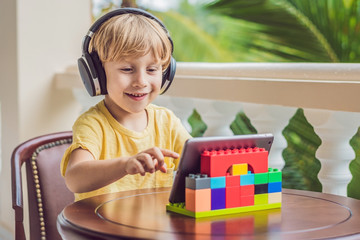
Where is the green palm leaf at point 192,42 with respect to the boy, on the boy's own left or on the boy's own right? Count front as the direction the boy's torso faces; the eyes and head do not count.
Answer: on the boy's own left

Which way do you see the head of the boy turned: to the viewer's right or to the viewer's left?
to the viewer's right
